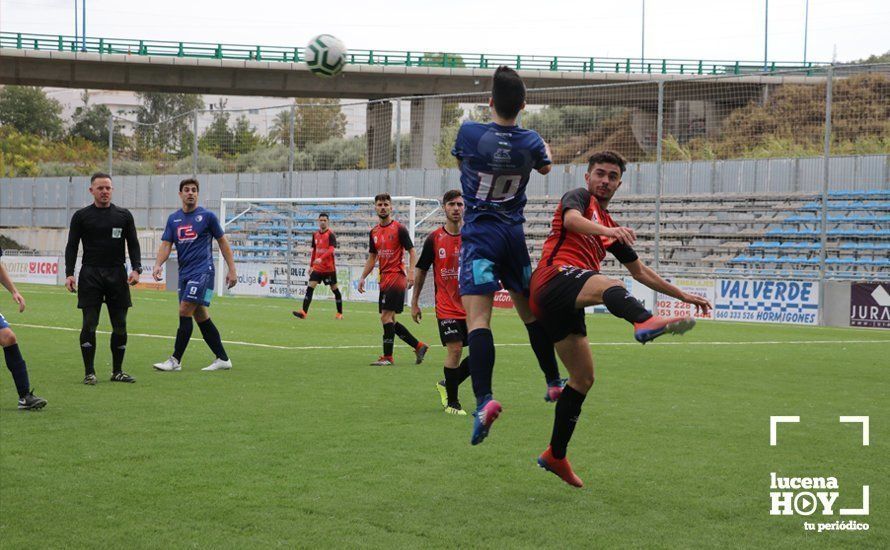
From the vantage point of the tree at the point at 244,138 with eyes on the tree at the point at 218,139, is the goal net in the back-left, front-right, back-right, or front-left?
back-left

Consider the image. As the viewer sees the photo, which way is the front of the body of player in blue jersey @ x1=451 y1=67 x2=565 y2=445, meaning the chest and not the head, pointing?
away from the camera

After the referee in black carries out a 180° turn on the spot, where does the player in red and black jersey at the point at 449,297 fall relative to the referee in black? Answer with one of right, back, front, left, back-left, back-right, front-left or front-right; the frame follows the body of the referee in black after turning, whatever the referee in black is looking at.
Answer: back-right

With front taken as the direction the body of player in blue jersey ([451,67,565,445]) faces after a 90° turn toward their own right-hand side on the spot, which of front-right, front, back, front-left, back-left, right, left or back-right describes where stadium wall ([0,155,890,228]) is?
left

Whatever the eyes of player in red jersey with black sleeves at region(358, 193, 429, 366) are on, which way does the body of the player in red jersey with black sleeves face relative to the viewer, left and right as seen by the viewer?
facing the viewer and to the left of the viewer

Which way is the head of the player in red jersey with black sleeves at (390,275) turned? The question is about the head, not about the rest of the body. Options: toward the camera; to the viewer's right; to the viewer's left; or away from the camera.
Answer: toward the camera

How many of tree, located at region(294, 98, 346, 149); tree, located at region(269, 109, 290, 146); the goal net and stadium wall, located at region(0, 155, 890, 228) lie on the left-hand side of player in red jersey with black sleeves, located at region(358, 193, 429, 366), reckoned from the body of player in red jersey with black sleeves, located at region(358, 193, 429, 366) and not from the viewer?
0

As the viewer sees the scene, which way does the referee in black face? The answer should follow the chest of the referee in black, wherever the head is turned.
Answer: toward the camera

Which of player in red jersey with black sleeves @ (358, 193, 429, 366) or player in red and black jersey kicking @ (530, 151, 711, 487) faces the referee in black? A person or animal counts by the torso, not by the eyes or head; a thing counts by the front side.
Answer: player in red jersey with black sleeves @ (358, 193, 429, 366)

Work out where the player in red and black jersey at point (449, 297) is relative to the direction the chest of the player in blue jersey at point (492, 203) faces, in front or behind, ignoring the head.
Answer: in front

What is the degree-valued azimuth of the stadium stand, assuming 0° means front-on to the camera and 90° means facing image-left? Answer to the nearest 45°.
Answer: approximately 0°

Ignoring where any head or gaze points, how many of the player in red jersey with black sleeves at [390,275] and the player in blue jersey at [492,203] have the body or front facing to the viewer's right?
0

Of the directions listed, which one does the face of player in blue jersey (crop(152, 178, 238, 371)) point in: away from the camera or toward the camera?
toward the camera

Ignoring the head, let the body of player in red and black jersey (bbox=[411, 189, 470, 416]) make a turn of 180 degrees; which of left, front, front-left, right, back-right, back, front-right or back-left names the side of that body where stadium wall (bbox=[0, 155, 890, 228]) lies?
front-right

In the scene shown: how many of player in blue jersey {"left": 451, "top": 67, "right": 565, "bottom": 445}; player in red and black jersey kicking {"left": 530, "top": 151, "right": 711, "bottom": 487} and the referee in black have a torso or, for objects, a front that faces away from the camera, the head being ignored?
1

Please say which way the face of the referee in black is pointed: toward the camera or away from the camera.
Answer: toward the camera
